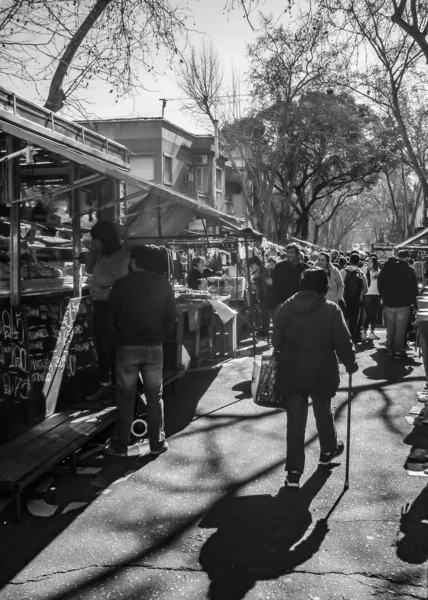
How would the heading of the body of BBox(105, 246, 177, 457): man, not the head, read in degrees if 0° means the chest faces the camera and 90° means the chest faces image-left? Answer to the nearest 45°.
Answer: approximately 180°

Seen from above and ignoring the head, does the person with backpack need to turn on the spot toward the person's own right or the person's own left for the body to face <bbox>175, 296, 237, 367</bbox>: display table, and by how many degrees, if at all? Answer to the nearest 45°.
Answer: approximately 135° to the person's own left

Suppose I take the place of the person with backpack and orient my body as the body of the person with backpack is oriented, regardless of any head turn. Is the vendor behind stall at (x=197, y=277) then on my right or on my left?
on my left

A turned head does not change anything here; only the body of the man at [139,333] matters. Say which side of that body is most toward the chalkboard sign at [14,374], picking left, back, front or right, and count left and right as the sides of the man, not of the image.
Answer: left

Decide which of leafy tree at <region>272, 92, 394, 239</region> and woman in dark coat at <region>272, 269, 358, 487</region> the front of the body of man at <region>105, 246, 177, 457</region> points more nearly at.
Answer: the leafy tree

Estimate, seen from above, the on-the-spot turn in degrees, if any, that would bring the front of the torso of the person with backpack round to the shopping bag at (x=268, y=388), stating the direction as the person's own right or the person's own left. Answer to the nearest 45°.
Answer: approximately 180°

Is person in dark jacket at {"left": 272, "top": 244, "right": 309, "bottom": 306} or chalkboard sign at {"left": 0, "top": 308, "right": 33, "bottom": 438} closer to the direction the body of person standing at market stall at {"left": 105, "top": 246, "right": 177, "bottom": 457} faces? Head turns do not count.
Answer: the person in dark jacket

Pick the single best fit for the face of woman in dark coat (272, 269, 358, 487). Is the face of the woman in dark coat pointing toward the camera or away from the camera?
away from the camera

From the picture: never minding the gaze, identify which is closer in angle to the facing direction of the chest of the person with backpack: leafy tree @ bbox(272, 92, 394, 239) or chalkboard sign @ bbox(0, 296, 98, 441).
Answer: the leafy tree

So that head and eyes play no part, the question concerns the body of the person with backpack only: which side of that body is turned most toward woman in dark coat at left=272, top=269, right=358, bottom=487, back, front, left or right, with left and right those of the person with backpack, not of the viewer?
back

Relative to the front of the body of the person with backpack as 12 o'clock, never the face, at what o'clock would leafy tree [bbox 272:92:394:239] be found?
The leafy tree is roughly at 12 o'clock from the person with backpack.

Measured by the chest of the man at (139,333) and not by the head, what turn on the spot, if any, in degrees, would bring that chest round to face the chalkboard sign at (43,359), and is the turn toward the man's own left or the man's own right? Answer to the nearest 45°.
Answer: approximately 45° to the man's own left

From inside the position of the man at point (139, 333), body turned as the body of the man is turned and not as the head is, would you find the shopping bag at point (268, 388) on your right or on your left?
on your right

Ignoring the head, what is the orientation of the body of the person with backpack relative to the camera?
away from the camera
